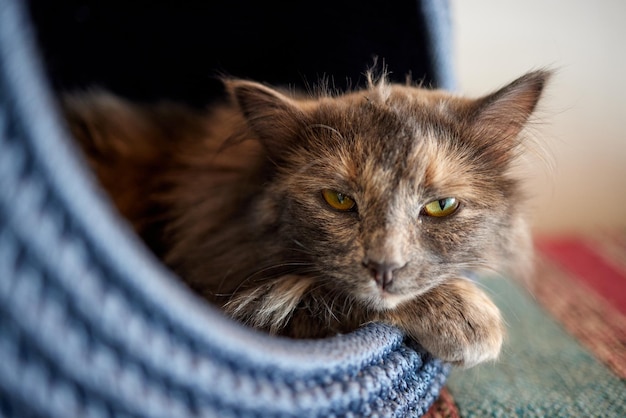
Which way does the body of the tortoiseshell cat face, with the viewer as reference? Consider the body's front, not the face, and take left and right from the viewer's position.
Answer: facing the viewer and to the right of the viewer
